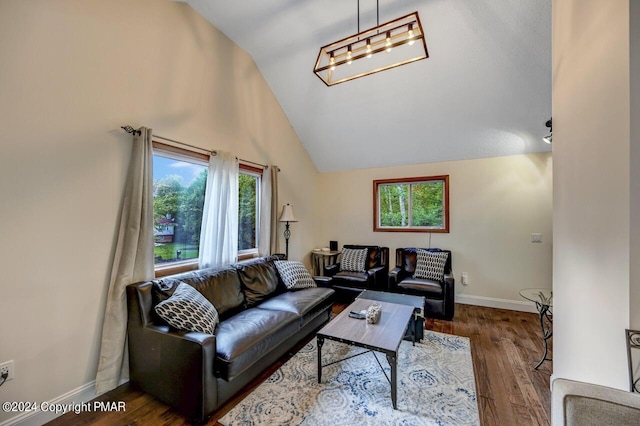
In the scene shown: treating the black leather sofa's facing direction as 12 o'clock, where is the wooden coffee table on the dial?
The wooden coffee table is roughly at 11 o'clock from the black leather sofa.

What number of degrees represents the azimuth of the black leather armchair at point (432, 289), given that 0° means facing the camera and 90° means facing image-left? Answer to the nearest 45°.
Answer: approximately 45°

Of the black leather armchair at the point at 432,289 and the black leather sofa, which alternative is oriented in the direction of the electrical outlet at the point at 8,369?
the black leather armchair

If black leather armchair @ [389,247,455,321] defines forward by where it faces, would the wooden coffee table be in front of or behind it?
in front

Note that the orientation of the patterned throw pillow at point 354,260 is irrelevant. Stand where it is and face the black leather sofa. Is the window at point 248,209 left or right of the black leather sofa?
right

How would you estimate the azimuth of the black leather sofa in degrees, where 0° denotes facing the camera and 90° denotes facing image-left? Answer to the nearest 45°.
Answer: approximately 315°

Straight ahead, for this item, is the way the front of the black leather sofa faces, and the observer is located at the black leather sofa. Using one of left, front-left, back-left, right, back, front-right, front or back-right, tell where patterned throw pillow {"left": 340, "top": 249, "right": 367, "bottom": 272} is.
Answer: left

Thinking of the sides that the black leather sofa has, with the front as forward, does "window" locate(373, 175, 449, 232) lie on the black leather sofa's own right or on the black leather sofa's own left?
on the black leather sofa's own left

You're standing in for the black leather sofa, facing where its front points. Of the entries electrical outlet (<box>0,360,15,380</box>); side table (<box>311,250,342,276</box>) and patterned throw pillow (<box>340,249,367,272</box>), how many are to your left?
2

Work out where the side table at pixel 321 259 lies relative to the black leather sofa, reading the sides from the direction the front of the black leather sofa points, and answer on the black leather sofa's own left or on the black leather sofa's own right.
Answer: on the black leather sofa's own left

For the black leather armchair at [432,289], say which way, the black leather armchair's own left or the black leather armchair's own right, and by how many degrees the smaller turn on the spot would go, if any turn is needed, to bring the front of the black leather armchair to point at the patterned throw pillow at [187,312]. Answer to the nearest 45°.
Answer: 0° — it already faces it

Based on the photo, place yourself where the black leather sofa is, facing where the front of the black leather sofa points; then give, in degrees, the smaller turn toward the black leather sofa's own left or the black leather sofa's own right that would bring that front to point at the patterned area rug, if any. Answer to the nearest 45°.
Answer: approximately 45° to the black leather sofa's own left
